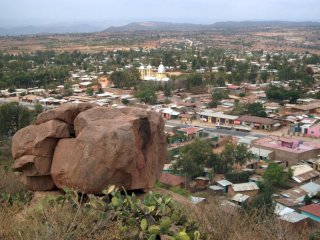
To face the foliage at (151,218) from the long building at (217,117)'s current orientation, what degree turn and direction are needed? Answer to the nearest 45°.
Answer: approximately 45° to its left

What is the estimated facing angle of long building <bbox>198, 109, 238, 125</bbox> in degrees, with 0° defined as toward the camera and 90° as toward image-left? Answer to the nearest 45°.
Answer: approximately 45°

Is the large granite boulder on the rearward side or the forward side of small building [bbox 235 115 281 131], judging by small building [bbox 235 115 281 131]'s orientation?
on the forward side

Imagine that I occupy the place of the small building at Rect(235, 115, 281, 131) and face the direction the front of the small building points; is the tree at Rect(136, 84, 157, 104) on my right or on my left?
on my right

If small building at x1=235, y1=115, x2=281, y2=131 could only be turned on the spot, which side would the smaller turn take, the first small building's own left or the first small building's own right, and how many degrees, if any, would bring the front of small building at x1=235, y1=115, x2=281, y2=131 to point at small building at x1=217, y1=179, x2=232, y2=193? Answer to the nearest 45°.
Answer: approximately 45° to the first small building's own left

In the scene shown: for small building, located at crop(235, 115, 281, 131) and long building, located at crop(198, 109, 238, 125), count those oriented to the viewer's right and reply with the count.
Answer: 0

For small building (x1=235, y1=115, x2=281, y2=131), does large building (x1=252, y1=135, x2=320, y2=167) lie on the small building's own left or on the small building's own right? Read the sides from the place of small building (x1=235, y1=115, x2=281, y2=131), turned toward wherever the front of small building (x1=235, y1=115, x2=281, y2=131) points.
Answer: on the small building's own left

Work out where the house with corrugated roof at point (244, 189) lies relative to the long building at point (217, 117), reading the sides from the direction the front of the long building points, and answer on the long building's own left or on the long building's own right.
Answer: on the long building's own left

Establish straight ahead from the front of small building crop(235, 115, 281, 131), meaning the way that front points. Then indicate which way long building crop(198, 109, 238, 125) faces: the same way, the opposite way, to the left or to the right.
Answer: the same way

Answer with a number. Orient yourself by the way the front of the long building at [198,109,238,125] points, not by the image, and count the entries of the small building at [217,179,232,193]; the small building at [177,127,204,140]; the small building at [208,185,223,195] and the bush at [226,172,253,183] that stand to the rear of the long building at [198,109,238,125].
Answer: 0

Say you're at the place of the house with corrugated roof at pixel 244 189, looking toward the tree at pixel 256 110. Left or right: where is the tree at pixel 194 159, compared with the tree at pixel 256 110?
left

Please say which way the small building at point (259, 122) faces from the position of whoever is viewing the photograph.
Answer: facing the viewer and to the left of the viewer

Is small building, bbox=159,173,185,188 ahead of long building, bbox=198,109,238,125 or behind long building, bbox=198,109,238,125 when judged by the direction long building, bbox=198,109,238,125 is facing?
ahead
